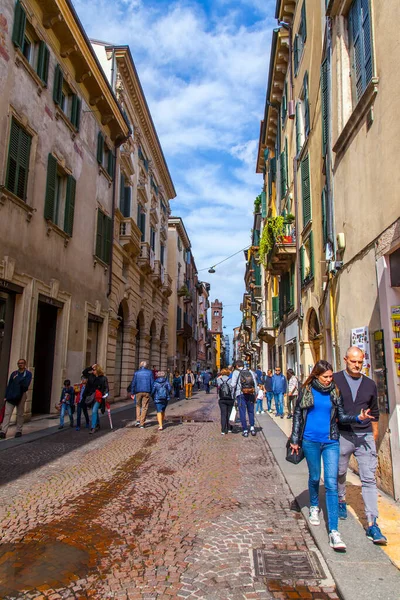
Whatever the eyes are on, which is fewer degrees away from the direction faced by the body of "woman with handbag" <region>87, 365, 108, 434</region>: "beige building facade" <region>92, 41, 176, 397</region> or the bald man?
the bald man

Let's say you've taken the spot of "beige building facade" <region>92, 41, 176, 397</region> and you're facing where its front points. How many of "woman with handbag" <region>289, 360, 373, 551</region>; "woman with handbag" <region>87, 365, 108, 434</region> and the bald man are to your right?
3

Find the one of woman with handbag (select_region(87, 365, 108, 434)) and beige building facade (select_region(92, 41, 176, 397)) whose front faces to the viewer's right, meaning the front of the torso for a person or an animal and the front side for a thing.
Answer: the beige building facade

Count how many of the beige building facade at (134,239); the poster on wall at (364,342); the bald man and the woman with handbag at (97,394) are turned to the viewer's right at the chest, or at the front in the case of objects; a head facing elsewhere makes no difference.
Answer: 1

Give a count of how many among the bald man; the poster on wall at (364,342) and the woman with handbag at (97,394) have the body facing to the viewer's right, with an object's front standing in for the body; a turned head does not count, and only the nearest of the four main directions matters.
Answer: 0

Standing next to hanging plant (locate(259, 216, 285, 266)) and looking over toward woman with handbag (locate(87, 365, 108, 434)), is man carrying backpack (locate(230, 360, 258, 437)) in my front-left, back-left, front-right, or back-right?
front-left

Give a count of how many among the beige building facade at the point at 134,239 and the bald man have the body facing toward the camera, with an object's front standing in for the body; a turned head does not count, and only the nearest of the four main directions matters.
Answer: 1

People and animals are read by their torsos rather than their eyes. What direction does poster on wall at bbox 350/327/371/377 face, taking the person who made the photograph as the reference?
facing the viewer and to the left of the viewer

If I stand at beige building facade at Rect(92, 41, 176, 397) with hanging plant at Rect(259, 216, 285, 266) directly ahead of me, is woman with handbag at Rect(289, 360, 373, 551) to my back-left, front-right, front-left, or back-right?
front-right

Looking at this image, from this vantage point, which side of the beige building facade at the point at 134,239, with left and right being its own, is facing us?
right

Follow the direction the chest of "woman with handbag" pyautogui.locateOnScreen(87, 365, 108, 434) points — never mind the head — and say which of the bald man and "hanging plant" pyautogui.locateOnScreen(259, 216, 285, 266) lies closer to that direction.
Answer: the bald man

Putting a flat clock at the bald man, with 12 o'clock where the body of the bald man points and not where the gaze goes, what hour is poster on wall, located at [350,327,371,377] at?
The poster on wall is roughly at 6 o'clock from the bald man.

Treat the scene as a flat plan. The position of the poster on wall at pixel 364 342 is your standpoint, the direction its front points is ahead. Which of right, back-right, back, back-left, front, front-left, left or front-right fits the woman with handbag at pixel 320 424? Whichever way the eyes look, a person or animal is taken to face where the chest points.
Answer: front-left

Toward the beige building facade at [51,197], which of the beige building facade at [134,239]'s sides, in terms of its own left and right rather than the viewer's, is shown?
right

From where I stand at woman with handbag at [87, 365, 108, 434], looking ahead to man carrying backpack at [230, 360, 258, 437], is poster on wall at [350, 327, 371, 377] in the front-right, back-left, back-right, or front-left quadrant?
front-right

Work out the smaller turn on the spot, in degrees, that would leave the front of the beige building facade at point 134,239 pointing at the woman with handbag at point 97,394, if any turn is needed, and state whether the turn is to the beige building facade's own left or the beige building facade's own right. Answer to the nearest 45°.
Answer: approximately 90° to the beige building facade's own right

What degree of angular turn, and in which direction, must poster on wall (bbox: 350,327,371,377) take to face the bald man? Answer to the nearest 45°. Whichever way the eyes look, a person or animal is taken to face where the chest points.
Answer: approximately 45° to its left

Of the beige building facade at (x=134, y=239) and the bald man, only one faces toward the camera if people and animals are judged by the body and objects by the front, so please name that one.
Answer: the bald man

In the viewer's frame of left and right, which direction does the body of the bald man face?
facing the viewer
